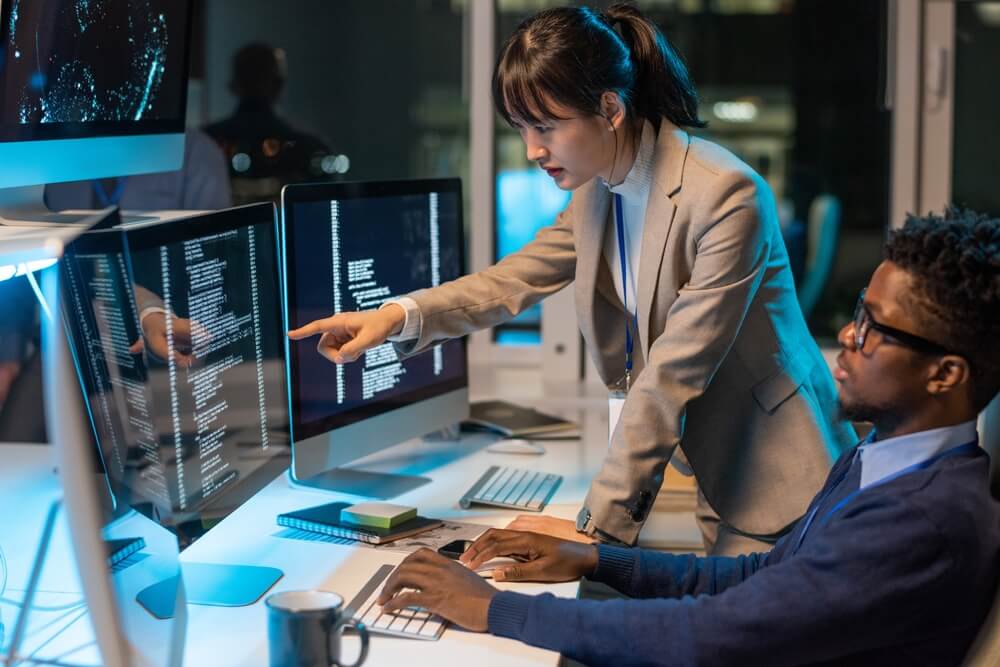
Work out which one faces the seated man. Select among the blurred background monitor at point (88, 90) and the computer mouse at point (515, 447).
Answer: the blurred background monitor

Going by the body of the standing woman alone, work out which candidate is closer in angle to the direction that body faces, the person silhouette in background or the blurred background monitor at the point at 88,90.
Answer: the blurred background monitor

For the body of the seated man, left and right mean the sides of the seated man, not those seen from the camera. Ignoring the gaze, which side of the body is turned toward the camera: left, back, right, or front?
left

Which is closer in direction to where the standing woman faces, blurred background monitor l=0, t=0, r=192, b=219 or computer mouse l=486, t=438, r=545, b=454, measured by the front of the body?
the blurred background monitor
